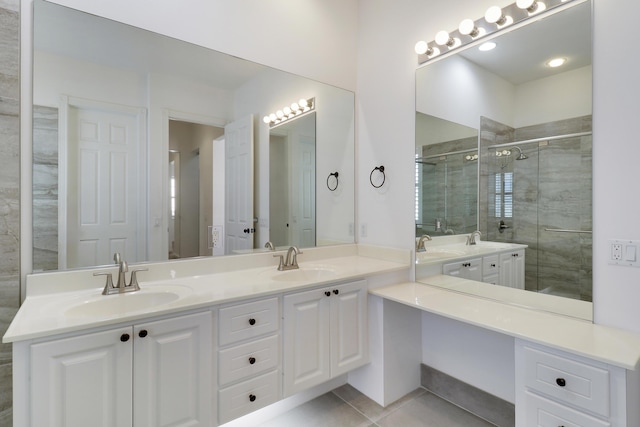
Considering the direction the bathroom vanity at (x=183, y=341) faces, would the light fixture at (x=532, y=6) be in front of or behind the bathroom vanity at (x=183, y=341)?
in front

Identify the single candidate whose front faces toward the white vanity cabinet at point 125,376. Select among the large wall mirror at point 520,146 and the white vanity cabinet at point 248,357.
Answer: the large wall mirror

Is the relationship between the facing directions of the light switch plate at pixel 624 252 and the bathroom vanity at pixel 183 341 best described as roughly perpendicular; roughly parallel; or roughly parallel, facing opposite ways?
roughly perpendicular

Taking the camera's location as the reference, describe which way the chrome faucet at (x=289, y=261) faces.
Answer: facing the viewer and to the right of the viewer

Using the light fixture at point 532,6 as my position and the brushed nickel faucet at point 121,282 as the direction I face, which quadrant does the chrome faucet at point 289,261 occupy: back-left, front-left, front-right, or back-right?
front-right

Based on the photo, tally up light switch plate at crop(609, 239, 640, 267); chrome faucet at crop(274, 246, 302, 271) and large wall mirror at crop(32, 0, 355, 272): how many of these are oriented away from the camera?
0

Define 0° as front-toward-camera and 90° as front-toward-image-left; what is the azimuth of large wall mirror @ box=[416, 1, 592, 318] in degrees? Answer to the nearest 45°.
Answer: approximately 45°

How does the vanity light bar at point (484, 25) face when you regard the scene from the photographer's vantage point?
facing the viewer and to the left of the viewer

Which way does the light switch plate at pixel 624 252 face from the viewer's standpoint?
toward the camera

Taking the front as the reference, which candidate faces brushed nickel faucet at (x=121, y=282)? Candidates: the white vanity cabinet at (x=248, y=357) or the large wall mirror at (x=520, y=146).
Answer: the large wall mirror

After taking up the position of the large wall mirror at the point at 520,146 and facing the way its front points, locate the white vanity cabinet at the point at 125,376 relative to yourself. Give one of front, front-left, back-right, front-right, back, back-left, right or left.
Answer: front

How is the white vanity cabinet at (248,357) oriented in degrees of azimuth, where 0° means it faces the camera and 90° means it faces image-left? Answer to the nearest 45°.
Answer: approximately 315°

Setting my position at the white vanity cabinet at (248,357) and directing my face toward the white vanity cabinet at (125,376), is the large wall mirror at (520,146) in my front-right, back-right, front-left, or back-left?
back-left

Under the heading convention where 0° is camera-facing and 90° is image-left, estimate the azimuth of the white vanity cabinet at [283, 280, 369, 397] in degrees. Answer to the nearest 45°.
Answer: approximately 315°

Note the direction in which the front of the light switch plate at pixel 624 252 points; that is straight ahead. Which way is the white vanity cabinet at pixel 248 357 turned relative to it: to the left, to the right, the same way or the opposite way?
to the left
